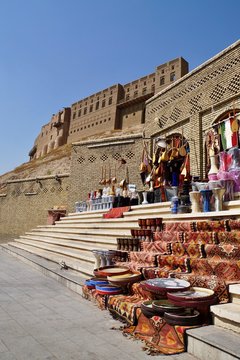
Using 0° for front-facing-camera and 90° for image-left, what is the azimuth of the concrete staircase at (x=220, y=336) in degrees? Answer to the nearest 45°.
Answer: approximately 45°

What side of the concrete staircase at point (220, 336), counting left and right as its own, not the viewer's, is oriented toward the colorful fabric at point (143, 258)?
right

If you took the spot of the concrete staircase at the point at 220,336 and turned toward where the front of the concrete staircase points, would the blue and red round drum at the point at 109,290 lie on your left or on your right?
on your right

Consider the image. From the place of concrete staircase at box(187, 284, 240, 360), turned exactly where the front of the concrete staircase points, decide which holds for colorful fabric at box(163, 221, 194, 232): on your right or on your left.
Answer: on your right

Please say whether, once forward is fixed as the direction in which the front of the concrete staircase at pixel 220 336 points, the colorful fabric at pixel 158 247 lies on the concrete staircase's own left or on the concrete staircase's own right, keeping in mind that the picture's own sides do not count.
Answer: on the concrete staircase's own right

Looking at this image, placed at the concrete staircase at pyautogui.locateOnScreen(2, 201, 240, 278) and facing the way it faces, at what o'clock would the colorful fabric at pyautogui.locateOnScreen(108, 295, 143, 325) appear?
The colorful fabric is roughly at 10 o'clock from the concrete staircase.

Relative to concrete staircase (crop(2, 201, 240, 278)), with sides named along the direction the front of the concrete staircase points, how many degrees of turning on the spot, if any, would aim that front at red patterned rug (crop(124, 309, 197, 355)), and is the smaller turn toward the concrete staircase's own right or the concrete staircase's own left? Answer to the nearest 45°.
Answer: approximately 45° to the concrete staircase's own left

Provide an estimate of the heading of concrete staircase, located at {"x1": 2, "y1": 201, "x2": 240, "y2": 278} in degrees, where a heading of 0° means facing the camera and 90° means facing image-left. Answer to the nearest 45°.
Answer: approximately 45°
